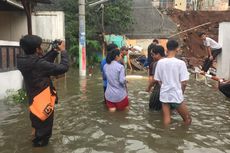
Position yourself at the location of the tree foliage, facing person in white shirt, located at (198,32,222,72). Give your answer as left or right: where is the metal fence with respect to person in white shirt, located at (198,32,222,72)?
right

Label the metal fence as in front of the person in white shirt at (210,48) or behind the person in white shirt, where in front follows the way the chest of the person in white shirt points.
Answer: in front

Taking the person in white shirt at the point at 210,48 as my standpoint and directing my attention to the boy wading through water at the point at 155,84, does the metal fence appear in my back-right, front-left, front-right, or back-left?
front-right

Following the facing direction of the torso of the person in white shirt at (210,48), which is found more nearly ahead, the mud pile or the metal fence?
the metal fence

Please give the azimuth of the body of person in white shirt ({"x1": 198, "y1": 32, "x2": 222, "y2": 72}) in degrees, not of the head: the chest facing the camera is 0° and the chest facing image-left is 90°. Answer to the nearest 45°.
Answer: approximately 90°

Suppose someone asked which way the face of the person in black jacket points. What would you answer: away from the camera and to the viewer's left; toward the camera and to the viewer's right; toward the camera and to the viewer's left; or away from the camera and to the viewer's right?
away from the camera and to the viewer's right

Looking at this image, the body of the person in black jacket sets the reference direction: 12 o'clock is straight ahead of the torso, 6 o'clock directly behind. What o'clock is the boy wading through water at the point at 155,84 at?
The boy wading through water is roughly at 12 o'clock from the person in black jacket.

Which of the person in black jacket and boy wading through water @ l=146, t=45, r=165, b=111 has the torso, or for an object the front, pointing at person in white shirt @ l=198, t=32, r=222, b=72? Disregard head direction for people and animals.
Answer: the person in black jacket

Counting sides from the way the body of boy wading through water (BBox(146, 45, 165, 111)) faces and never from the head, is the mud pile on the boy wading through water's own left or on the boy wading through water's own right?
on the boy wading through water's own right

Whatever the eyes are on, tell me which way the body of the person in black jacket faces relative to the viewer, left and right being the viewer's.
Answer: facing away from the viewer and to the right of the viewer

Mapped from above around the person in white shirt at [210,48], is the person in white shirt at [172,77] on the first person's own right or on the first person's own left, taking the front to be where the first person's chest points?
on the first person's own left
